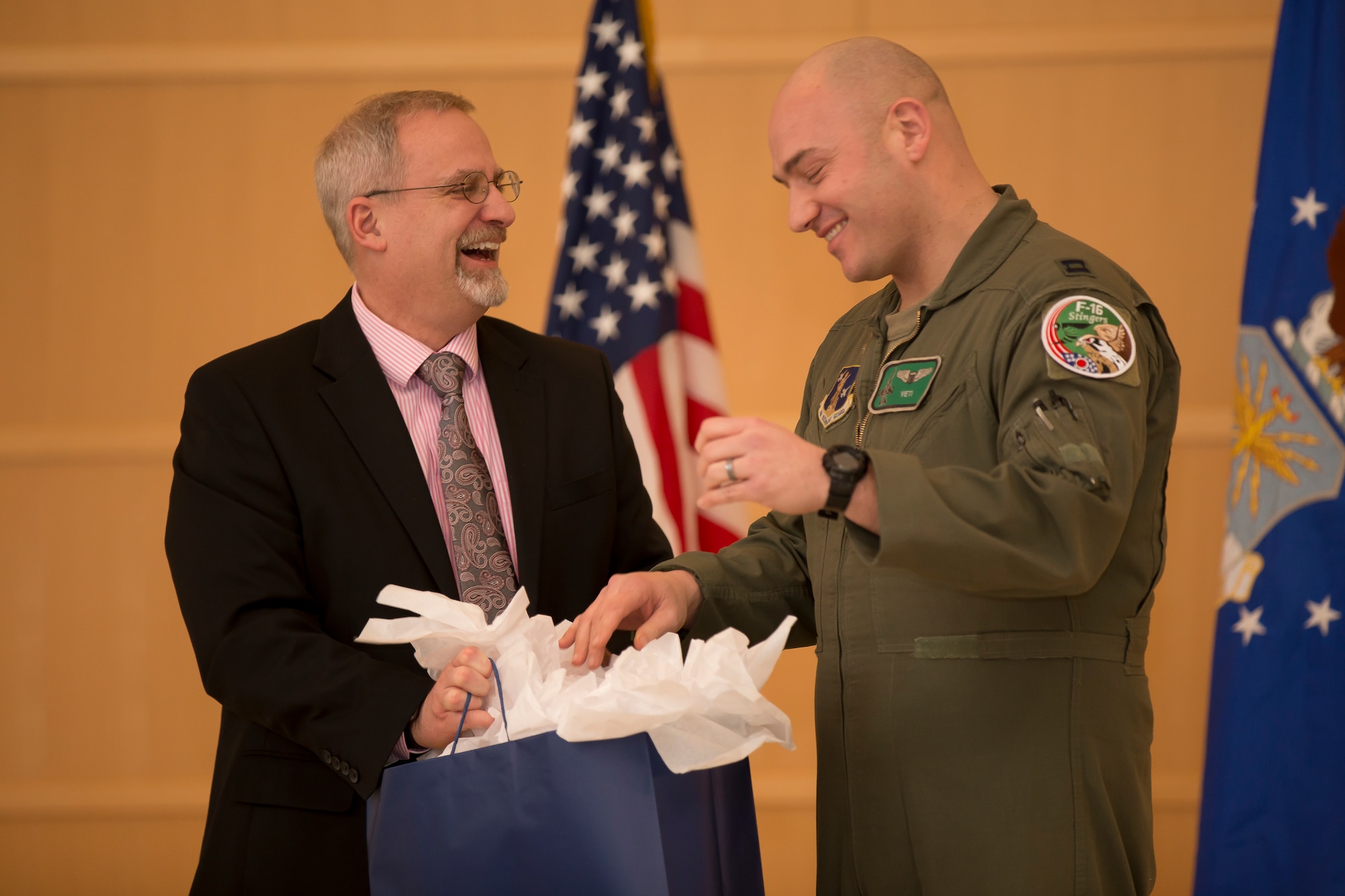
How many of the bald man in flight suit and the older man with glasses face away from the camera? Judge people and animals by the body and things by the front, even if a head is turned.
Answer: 0

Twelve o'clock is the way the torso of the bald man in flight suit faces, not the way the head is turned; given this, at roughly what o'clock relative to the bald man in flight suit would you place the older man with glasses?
The older man with glasses is roughly at 2 o'clock from the bald man in flight suit.

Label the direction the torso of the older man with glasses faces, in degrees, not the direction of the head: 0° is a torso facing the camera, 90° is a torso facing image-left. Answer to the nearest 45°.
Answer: approximately 315°

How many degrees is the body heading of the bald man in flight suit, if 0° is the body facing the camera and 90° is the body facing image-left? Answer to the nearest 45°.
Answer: approximately 45°

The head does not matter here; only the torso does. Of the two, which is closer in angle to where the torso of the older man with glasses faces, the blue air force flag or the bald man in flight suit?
the bald man in flight suit

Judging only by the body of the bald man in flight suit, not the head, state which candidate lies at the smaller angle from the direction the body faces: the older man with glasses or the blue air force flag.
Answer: the older man with glasses

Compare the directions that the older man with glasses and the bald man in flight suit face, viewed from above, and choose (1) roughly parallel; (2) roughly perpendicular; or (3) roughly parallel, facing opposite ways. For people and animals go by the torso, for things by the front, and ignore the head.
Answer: roughly perpendicular

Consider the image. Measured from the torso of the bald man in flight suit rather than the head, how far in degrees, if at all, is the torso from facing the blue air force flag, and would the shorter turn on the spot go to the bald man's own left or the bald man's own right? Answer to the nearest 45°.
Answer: approximately 180°

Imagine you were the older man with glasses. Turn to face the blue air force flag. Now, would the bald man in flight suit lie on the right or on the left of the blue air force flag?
right
